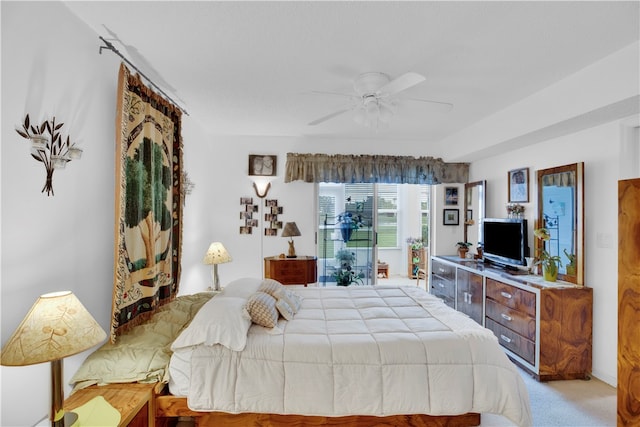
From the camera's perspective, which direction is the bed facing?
to the viewer's right

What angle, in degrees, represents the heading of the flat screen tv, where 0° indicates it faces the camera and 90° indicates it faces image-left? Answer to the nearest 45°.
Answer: approximately 45°

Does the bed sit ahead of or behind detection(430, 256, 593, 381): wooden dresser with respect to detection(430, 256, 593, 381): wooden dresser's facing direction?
ahead

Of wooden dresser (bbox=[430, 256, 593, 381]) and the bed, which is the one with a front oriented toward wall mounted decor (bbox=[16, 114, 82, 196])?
the wooden dresser

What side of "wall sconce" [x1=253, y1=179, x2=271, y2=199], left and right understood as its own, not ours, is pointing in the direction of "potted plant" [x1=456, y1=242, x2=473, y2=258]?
left

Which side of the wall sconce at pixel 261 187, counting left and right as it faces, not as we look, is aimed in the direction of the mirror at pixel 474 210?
left

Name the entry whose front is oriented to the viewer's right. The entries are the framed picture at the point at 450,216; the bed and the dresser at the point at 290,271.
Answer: the bed

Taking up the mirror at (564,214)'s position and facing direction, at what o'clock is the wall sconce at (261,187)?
The wall sconce is roughly at 1 o'clock from the mirror.

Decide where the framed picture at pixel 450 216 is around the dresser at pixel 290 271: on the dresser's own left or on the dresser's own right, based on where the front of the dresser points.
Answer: on the dresser's own left

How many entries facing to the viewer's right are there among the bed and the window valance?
1

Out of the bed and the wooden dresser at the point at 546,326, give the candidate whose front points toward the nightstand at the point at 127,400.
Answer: the wooden dresser
